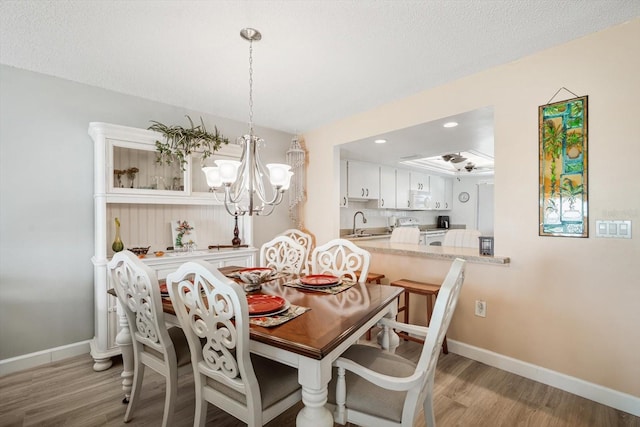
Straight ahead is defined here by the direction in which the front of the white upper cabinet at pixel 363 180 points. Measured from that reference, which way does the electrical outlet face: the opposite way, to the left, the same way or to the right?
to the right

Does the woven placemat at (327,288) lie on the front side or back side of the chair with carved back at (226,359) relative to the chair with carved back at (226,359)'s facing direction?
on the front side

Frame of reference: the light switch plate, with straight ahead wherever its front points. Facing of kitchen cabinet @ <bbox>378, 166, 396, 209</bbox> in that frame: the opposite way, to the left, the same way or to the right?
to the left

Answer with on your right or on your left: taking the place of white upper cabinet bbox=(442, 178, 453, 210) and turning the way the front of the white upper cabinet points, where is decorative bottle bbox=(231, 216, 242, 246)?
on your right

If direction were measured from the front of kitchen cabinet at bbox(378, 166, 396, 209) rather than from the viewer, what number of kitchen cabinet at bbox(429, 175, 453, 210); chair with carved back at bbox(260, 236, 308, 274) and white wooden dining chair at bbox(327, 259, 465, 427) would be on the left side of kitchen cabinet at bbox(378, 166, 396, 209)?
1

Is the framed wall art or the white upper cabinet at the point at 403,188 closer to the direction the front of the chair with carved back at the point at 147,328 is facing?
the white upper cabinet

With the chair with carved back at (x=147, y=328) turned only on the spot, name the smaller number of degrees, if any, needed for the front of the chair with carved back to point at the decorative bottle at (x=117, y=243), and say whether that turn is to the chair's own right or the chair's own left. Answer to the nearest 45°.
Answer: approximately 45° to the chair's own left

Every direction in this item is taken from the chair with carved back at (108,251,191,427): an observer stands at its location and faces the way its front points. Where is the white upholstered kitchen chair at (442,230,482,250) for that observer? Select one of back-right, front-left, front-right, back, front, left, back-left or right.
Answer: front-right

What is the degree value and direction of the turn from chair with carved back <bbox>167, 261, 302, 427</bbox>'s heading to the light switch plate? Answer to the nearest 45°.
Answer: approximately 45° to its right

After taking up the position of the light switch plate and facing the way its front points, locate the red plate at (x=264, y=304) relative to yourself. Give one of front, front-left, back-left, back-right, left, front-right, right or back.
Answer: front-right

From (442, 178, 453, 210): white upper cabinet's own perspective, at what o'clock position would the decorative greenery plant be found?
The decorative greenery plant is roughly at 2 o'clock from the white upper cabinet.

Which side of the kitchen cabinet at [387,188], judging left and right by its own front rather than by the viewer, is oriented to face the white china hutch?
right

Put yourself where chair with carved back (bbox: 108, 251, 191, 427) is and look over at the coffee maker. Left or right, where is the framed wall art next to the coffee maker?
right
